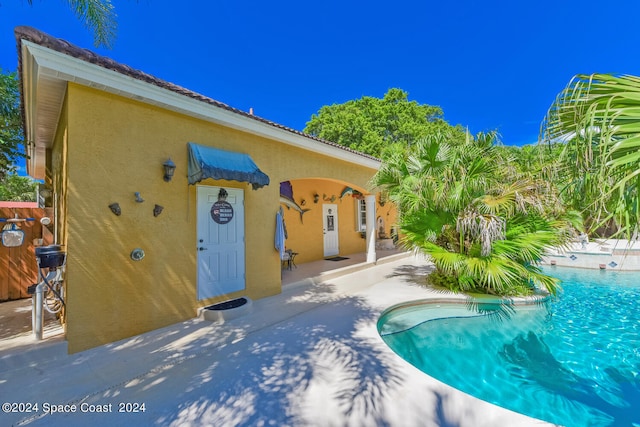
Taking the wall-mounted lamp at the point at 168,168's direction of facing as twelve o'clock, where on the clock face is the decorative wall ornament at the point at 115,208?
The decorative wall ornament is roughly at 4 o'clock from the wall-mounted lamp.

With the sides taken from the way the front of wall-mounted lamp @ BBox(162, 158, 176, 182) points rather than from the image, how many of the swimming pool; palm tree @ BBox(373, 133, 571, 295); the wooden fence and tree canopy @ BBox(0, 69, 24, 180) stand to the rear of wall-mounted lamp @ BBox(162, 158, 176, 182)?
2

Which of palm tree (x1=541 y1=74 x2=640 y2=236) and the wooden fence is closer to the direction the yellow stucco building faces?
the palm tree

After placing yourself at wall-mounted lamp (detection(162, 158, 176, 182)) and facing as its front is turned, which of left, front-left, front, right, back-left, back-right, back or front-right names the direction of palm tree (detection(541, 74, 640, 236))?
front

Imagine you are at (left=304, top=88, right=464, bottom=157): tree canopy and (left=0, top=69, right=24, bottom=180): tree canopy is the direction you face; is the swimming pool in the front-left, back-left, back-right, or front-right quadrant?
front-left

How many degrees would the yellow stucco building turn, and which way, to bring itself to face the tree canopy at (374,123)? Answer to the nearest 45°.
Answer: approximately 90° to its left

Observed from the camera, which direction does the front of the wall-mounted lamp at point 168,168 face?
facing the viewer and to the right of the viewer
